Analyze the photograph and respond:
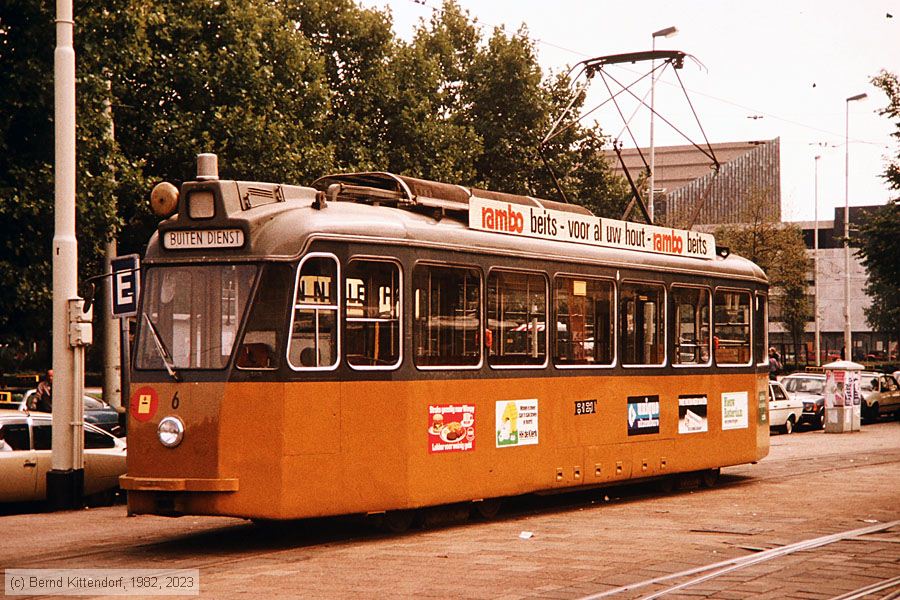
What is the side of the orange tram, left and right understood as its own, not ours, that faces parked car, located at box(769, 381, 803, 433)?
back

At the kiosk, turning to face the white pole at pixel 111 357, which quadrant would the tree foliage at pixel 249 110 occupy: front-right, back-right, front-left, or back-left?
front-right

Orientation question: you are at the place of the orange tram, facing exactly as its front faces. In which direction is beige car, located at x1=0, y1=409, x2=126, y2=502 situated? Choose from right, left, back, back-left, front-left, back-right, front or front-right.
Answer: right

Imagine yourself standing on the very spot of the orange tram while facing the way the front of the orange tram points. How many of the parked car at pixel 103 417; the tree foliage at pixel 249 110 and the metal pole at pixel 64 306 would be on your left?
0

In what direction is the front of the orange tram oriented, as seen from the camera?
facing the viewer and to the left of the viewer

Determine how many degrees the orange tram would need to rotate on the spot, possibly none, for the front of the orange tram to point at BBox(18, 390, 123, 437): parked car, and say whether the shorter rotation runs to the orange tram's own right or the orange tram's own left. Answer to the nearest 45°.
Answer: approximately 90° to the orange tram's own right

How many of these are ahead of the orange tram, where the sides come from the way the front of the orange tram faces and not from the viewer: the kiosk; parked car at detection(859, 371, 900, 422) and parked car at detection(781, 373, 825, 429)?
0

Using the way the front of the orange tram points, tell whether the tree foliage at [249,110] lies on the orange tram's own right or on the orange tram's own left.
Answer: on the orange tram's own right

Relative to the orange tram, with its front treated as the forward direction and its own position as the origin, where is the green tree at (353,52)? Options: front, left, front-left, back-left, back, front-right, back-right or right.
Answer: back-right

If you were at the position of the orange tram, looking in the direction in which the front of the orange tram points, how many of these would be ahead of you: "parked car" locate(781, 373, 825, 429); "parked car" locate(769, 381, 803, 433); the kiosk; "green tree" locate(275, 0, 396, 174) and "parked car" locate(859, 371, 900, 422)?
0

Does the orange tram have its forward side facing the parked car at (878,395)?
no

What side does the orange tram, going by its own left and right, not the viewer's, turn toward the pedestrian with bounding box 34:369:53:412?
right

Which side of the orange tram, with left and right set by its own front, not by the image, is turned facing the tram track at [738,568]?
left

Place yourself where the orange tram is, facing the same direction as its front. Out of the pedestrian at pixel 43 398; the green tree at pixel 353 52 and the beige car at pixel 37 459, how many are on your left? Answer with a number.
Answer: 0
